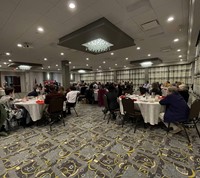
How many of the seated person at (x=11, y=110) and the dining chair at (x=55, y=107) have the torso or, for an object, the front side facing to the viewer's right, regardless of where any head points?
1

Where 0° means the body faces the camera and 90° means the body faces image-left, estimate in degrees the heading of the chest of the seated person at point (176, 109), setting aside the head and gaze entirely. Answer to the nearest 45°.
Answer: approximately 135°

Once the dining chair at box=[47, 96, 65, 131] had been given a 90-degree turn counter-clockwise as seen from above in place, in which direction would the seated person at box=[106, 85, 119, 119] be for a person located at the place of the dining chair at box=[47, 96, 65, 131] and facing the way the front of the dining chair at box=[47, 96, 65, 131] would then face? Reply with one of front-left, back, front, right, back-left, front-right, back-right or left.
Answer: back-left

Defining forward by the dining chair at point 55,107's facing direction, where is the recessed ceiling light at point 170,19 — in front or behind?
behind

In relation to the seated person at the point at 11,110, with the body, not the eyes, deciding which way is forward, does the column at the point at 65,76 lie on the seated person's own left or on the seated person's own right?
on the seated person's own left

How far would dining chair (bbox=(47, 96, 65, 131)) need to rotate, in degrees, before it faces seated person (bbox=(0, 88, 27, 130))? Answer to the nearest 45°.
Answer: approximately 45° to its left

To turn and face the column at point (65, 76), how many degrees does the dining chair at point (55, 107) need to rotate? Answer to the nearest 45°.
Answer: approximately 45° to its right

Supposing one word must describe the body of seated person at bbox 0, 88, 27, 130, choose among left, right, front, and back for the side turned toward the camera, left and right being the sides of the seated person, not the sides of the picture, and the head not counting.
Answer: right

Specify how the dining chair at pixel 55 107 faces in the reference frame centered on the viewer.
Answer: facing away from the viewer and to the left of the viewer

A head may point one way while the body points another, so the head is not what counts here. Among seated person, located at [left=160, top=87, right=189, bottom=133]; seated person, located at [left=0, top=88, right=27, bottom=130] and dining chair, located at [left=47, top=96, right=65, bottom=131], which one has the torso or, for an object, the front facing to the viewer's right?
seated person, located at [left=0, top=88, right=27, bottom=130]
